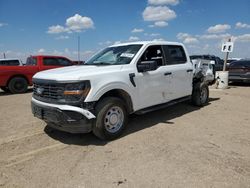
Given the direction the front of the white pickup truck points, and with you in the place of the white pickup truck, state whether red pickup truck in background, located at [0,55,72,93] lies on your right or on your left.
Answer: on your right

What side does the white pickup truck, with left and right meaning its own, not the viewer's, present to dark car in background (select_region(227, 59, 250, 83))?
back

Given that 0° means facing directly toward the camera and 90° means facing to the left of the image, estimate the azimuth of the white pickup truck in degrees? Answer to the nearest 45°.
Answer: approximately 45°
